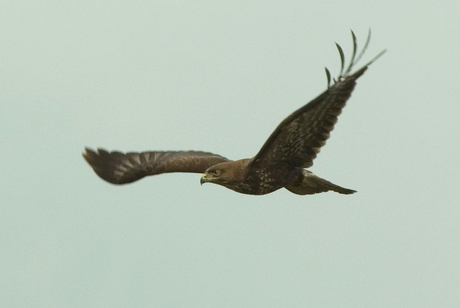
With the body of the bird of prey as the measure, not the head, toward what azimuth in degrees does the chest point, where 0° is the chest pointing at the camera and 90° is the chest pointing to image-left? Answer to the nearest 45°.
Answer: approximately 45°
